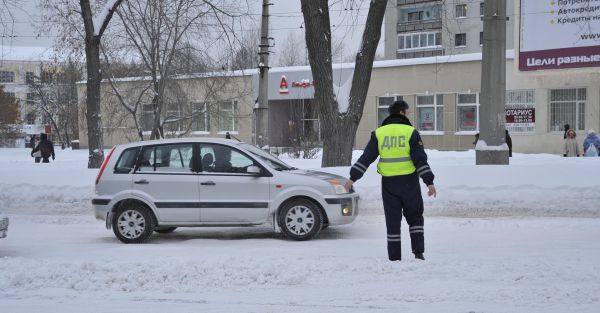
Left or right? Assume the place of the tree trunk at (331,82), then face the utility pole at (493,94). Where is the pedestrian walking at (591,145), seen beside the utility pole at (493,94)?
left

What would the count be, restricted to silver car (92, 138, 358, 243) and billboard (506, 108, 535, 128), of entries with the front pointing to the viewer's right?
1

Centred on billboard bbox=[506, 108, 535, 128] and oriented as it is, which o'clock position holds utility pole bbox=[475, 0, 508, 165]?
The utility pole is roughly at 12 o'clock from the billboard.

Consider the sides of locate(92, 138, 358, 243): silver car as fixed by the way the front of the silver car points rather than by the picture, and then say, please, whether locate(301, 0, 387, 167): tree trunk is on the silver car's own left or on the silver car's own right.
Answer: on the silver car's own left

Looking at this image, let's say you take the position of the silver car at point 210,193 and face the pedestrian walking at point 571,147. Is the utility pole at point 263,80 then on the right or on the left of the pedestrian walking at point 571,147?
left

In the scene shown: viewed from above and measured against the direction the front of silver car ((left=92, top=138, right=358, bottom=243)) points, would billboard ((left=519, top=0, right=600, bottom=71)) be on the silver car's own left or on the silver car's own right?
on the silver car's own left

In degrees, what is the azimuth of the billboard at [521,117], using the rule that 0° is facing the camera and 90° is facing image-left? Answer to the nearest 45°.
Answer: approximately 0°

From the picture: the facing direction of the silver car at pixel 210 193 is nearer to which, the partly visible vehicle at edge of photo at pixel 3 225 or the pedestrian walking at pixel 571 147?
the pedestrian walking

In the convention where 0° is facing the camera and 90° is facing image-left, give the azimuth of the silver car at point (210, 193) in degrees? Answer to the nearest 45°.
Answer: approximately 270°
